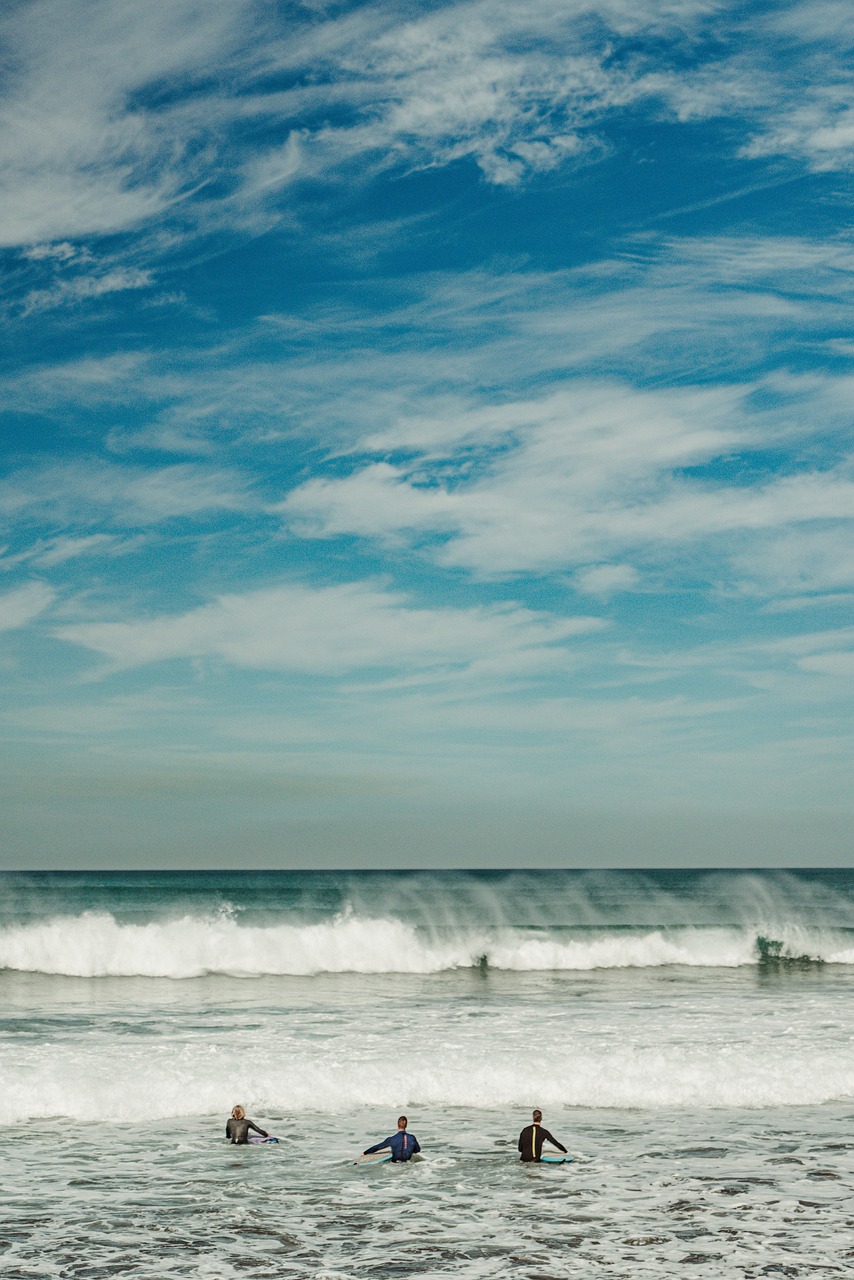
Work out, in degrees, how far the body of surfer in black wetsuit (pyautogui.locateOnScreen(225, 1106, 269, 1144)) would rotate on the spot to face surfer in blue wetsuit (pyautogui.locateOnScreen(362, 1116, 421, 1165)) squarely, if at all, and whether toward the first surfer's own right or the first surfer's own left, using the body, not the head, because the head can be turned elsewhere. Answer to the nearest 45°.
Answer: approximately 135° to the first surfer's own right

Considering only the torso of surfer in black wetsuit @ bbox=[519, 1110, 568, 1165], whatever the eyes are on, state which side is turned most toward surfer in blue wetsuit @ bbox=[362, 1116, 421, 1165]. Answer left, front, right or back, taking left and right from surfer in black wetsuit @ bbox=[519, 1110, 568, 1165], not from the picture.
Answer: left

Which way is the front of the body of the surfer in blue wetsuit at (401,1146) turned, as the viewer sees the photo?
away from the camera

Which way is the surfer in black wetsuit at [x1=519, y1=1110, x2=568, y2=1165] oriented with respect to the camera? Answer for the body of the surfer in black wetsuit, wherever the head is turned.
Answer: away from the camera

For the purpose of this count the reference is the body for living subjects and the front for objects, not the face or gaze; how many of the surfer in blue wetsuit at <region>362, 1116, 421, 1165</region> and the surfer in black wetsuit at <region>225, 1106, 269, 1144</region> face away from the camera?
2

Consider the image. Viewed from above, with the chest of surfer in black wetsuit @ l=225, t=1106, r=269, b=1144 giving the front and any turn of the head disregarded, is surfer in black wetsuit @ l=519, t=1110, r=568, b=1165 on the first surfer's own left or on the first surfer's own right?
on the first surfer's own right

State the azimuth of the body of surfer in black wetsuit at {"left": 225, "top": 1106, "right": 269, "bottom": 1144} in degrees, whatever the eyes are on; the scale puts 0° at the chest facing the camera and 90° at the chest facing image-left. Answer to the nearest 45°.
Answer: approximately 180°

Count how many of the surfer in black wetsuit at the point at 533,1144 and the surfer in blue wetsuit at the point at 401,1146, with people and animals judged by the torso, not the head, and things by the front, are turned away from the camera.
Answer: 2

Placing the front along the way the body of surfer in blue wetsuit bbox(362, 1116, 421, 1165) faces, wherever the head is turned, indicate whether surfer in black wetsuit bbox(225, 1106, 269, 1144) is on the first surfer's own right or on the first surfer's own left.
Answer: on the first surfer's own left

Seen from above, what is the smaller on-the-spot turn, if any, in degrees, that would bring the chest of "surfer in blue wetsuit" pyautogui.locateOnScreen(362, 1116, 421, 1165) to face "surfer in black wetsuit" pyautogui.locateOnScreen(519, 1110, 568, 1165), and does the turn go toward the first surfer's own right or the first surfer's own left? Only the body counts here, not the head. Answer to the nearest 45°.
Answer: approximately 90° to the first surfer's own right
